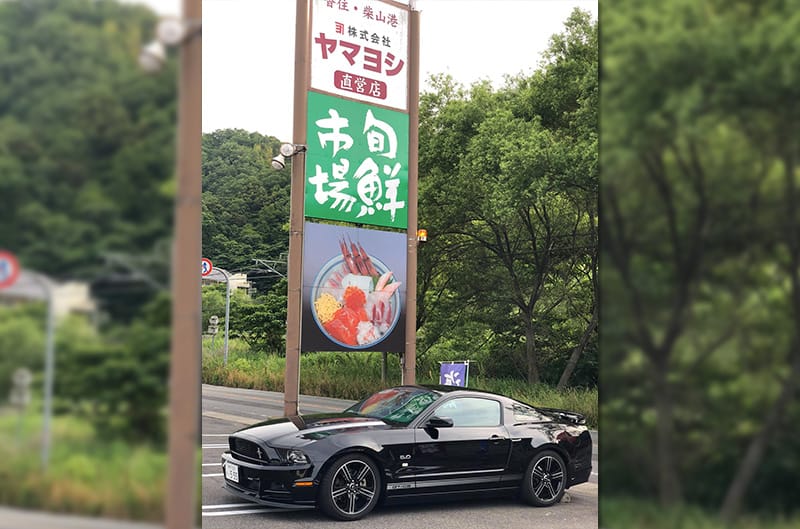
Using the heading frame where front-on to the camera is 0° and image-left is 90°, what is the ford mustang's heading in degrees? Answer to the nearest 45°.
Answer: approximately 45°

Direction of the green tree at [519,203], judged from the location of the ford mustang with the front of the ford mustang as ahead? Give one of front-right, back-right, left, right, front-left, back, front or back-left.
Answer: back-right

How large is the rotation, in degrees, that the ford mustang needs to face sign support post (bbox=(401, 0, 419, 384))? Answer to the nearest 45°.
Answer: approximately 135° to its right

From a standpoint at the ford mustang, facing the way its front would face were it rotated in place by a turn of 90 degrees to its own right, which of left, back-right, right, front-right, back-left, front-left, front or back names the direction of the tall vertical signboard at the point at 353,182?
front-right
